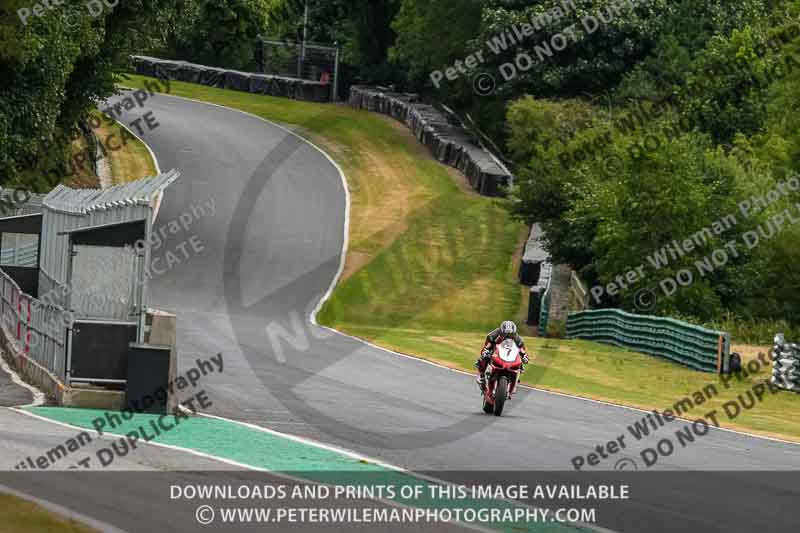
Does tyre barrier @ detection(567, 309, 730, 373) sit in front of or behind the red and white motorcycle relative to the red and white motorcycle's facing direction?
behind

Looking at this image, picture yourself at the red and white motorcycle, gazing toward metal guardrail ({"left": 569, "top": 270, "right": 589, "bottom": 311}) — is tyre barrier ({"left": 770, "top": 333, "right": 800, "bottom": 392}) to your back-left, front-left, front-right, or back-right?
front-right

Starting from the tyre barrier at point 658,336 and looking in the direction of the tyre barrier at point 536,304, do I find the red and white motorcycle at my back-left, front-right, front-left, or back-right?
back-left

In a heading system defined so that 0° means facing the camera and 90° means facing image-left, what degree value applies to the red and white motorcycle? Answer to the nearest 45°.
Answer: approximately 0°

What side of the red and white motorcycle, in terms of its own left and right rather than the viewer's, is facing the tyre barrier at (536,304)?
back

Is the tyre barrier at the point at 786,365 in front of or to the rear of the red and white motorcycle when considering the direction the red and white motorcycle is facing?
to the rear

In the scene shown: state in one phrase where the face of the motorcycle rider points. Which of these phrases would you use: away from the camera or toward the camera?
toward the camera

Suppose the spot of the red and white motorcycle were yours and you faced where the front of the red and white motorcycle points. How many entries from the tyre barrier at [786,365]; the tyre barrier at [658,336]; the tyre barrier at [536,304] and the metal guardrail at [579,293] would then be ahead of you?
0

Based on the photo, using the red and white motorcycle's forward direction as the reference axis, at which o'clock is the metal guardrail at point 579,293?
The metal guardrail is roughly at 6 o'clock from the red and white motorcycle.
